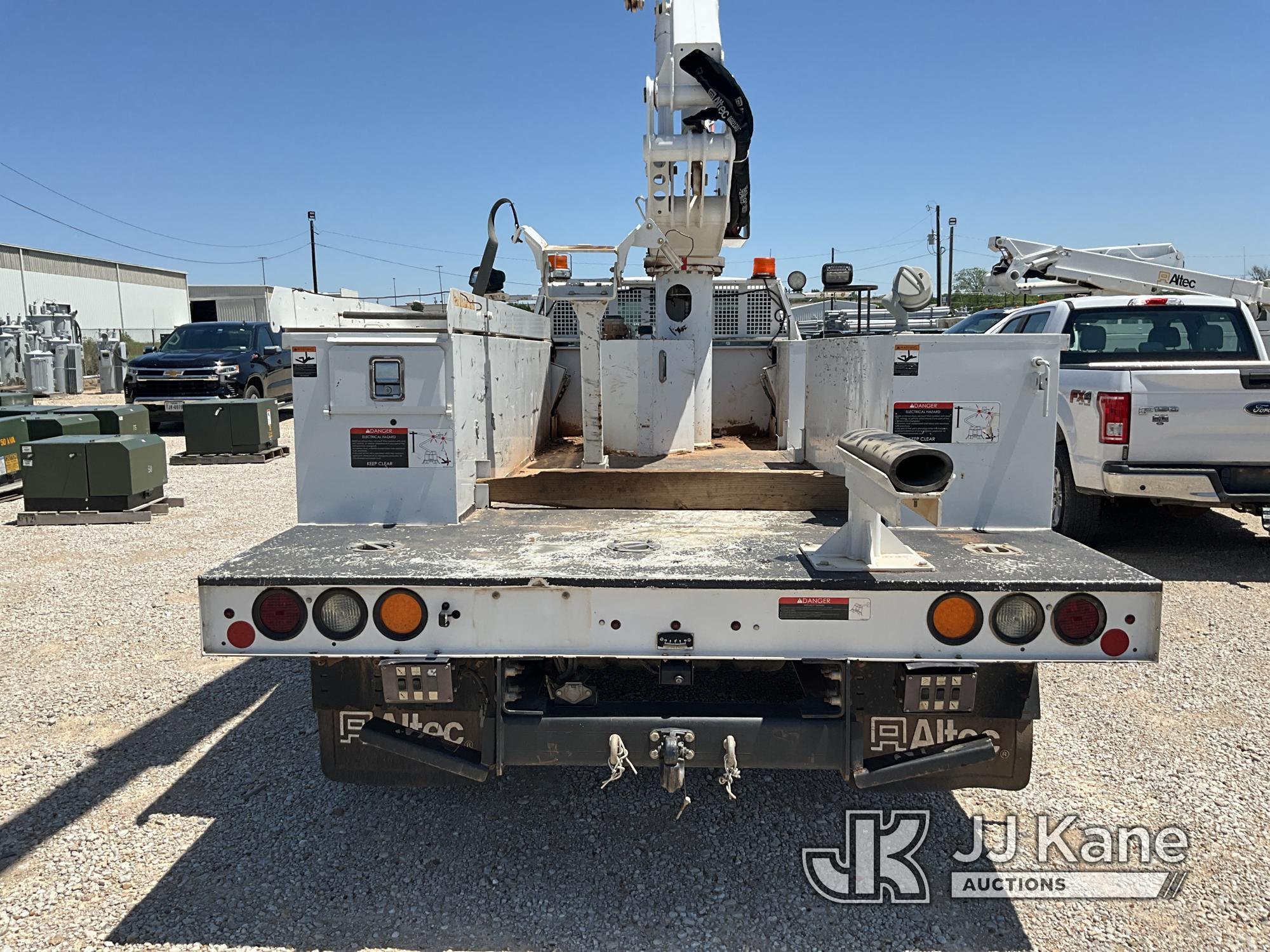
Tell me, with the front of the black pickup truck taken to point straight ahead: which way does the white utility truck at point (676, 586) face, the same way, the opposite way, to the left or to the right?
the opposite way

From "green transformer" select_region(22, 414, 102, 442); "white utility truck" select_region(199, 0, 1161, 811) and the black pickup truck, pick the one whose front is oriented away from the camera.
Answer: the white utility truck

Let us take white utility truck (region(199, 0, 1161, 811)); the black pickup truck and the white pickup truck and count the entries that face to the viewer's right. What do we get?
0

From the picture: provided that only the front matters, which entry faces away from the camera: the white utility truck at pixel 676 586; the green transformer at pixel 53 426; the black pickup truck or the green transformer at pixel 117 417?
the white utility truck

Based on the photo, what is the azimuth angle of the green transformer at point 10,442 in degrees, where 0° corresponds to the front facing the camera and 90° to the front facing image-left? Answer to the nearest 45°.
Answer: approximately 315°

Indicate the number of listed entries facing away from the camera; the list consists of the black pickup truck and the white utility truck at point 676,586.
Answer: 1

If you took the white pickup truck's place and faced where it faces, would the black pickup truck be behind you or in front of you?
in front

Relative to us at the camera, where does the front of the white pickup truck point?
facing away from the viewer and to the left of the viewer

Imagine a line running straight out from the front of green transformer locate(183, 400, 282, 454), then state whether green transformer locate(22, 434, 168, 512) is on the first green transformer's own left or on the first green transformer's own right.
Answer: on the first green transformer's own right

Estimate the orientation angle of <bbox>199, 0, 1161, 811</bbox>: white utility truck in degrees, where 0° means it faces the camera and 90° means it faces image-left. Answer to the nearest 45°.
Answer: approximately 180°

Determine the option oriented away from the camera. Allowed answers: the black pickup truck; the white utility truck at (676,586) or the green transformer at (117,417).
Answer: the white utility truck

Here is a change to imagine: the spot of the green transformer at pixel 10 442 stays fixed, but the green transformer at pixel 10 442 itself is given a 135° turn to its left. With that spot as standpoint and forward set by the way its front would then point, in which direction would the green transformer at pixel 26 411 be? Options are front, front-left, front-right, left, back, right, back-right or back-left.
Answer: front

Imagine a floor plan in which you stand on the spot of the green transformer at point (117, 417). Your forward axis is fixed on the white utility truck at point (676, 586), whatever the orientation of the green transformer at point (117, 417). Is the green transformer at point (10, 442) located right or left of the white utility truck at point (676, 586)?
right
